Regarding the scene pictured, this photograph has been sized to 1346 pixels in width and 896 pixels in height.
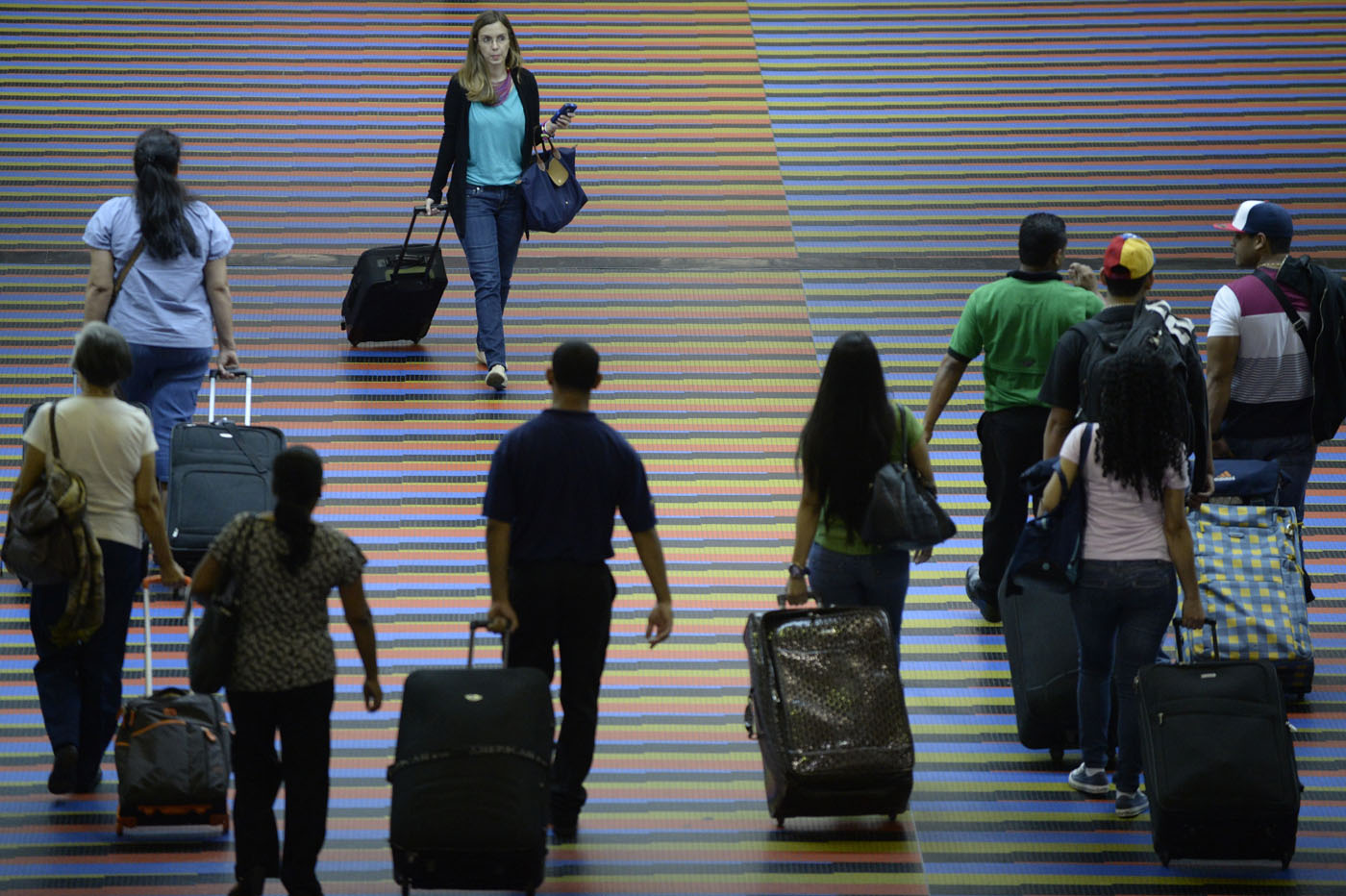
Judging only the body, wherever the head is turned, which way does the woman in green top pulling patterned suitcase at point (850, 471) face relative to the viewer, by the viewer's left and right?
facing away from the viewer

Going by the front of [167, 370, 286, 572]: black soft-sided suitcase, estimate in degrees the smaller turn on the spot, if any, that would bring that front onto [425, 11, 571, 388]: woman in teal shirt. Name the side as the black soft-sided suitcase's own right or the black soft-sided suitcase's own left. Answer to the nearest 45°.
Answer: approximately 135° to the black soft-sided suitcase's own left

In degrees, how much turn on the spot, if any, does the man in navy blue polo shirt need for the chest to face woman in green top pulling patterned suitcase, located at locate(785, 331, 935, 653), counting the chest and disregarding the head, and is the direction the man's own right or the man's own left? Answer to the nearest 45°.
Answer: approximately 90° to the man's own right

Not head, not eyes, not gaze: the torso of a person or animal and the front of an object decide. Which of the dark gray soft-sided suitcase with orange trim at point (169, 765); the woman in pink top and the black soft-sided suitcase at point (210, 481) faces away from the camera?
the woman in pink top

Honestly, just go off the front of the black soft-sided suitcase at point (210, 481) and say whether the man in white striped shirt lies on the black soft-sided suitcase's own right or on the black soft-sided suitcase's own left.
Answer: on the black soft-sided suitcase's own left

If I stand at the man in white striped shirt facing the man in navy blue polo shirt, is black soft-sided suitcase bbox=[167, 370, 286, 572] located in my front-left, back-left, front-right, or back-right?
front-right

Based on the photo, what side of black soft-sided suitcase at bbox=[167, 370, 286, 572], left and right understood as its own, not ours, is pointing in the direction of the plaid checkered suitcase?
left

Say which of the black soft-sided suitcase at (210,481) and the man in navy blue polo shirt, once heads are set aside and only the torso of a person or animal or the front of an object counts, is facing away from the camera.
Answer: the man in navy blue polo shirt

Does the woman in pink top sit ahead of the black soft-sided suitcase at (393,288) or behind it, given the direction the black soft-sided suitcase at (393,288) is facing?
behind

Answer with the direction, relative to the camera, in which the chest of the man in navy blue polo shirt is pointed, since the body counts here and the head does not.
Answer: away from the camera

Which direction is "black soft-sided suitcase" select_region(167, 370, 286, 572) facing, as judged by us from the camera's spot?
facing the viewer

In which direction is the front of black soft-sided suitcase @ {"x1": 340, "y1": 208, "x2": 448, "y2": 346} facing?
away from the camera

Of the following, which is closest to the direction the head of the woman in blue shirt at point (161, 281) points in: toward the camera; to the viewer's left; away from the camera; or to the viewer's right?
away from the camera

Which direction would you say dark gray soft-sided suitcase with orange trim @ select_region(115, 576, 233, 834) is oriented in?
toward the camera

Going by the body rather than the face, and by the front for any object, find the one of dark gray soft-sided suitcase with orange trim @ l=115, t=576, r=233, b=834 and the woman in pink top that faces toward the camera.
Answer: the dark gray soft-sided suitcase with orange trim
